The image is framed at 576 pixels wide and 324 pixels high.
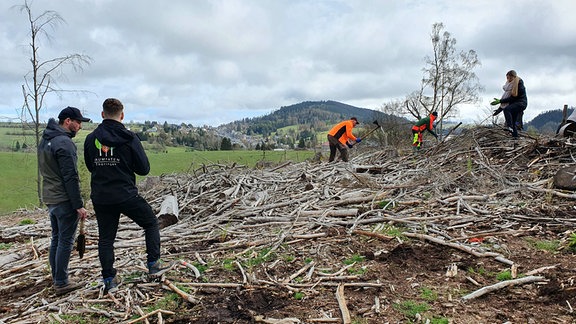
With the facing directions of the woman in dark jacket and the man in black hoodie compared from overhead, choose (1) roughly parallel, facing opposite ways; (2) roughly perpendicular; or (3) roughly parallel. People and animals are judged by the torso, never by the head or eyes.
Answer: roughly perpendicular

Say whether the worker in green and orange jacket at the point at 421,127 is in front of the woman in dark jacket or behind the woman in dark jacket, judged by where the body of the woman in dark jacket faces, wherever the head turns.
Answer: in front

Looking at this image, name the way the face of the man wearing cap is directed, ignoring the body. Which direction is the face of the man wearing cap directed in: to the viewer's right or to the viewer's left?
to the viewer's right

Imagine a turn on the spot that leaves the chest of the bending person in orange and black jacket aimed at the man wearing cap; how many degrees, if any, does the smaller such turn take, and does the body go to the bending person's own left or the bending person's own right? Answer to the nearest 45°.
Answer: approximately 90° to the bending person's own right

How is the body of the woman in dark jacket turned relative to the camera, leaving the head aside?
to the viewer's left

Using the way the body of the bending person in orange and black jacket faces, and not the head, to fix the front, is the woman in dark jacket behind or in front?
in front

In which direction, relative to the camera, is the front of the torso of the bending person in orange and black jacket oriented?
to the viewer's right

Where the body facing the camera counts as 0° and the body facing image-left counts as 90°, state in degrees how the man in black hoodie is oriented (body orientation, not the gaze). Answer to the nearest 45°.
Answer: approximately 225°

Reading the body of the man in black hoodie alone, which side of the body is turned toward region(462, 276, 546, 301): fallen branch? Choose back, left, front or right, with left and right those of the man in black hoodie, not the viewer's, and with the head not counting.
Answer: right

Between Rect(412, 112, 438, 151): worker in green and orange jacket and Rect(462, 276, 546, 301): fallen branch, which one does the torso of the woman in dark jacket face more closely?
the worker in green and orange jacket
